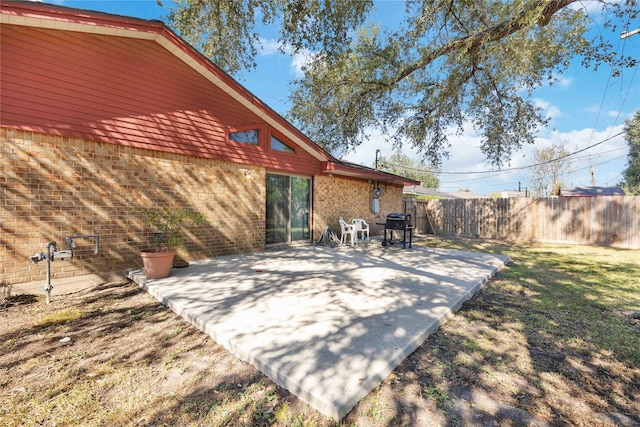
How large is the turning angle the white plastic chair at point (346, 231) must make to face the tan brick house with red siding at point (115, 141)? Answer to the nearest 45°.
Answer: approximately 90° to its right

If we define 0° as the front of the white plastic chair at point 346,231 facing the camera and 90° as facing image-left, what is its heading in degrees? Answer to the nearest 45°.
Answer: approximately 315°

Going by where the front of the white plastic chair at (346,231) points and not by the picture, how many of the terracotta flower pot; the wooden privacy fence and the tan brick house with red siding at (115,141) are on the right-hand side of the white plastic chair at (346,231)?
2

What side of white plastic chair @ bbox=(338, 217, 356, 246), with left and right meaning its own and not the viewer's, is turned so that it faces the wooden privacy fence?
front

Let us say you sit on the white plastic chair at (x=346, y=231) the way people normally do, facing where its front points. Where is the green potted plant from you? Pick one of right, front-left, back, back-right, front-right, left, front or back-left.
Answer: right

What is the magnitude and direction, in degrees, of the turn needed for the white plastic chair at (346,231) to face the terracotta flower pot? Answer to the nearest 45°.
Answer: approximately 90° to its right
